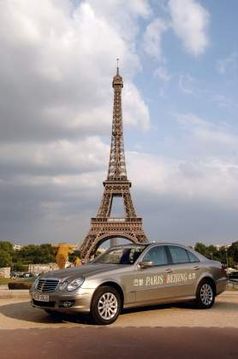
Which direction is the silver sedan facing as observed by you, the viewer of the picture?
facing the viewer and to the left of the viewer
